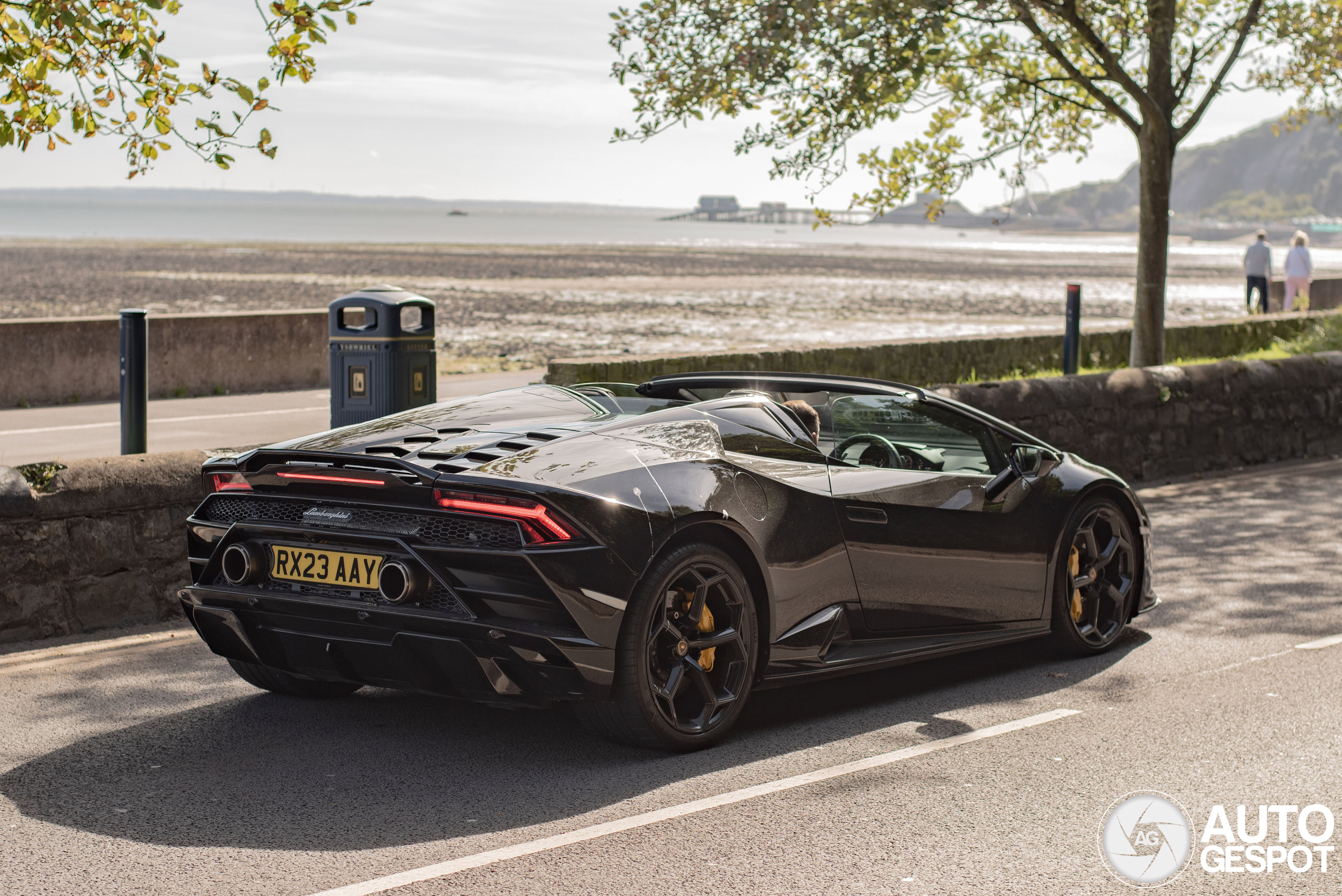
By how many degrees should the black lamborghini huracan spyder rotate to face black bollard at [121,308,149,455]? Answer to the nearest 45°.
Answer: approximately 90° to its left

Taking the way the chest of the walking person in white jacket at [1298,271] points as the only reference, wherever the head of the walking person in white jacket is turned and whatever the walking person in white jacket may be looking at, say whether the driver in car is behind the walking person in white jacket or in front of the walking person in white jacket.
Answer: behind

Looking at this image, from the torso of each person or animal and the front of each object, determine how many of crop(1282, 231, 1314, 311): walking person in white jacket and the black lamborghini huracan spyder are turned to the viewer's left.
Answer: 0

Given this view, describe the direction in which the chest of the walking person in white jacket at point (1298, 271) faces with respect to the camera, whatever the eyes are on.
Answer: away from the camera

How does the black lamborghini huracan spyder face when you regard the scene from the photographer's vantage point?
facing away from the viewer and to the right of the viewer

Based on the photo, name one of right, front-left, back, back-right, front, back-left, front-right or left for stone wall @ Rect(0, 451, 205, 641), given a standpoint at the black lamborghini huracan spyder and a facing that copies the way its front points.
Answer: left

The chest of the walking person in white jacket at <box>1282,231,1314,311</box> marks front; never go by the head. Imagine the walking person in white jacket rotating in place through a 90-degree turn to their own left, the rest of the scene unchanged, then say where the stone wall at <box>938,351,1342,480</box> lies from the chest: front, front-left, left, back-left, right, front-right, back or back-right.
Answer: left

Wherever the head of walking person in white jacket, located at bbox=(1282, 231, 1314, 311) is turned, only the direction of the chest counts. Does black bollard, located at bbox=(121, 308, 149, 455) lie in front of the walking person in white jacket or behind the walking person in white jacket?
behind

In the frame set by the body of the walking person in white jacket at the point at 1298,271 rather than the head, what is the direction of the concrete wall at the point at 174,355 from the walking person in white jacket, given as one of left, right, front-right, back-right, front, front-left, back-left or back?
back-left

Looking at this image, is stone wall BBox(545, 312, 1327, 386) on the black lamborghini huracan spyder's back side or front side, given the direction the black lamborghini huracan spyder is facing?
on the front side
